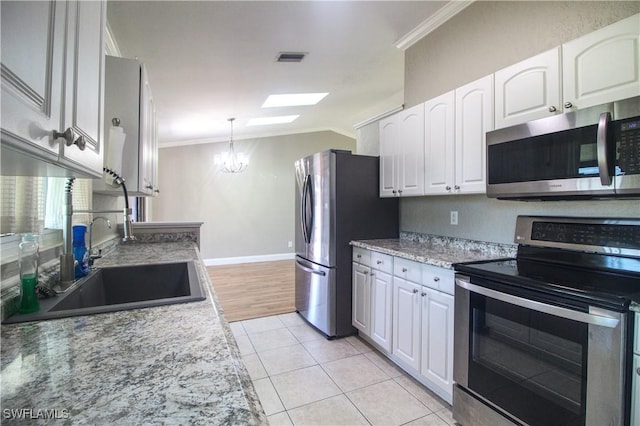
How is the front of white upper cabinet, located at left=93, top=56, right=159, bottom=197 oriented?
to the viewer's right

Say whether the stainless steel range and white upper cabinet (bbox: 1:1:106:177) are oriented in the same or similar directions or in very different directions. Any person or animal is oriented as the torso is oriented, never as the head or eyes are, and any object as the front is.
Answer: very different directions

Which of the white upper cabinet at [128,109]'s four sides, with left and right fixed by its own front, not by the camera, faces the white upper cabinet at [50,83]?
right

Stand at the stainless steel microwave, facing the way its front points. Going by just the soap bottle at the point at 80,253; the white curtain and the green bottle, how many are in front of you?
3

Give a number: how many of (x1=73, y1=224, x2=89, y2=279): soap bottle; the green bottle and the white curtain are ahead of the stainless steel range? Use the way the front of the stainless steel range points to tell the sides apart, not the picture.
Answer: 3

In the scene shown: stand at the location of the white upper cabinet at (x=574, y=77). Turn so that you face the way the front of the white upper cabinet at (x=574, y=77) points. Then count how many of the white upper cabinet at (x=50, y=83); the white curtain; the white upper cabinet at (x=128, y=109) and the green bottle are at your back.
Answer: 0

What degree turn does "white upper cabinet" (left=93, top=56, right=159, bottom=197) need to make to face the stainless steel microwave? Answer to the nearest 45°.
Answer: approximately 45° to its right

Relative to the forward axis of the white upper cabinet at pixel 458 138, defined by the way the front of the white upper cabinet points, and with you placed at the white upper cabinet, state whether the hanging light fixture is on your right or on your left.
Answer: on your right

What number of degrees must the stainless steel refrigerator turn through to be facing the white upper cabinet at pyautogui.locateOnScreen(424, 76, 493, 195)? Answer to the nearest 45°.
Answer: approximately 90° to its left

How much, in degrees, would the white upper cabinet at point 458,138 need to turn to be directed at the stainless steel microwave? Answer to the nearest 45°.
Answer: approximately 90° to its left

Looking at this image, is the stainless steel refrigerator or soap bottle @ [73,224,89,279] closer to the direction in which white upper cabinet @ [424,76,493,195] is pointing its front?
the soap bottle

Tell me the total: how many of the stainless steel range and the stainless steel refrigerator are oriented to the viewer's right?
0

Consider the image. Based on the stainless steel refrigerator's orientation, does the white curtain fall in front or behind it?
in front

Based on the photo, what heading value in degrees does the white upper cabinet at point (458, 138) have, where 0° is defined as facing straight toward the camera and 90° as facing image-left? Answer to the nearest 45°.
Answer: approximately 45°

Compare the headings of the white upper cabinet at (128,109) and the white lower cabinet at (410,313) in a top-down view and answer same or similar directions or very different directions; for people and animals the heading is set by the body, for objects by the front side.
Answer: very different directions

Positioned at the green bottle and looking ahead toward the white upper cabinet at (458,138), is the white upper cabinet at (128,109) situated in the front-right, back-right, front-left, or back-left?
front-left

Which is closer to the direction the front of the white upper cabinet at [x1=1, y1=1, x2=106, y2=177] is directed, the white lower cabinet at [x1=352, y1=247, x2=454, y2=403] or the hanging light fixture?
the white lower cabinet
